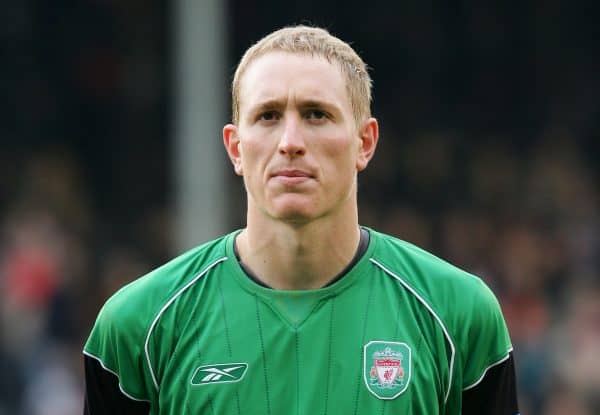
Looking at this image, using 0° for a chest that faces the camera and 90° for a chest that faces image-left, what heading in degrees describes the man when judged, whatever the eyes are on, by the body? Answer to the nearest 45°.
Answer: approximately 0°
